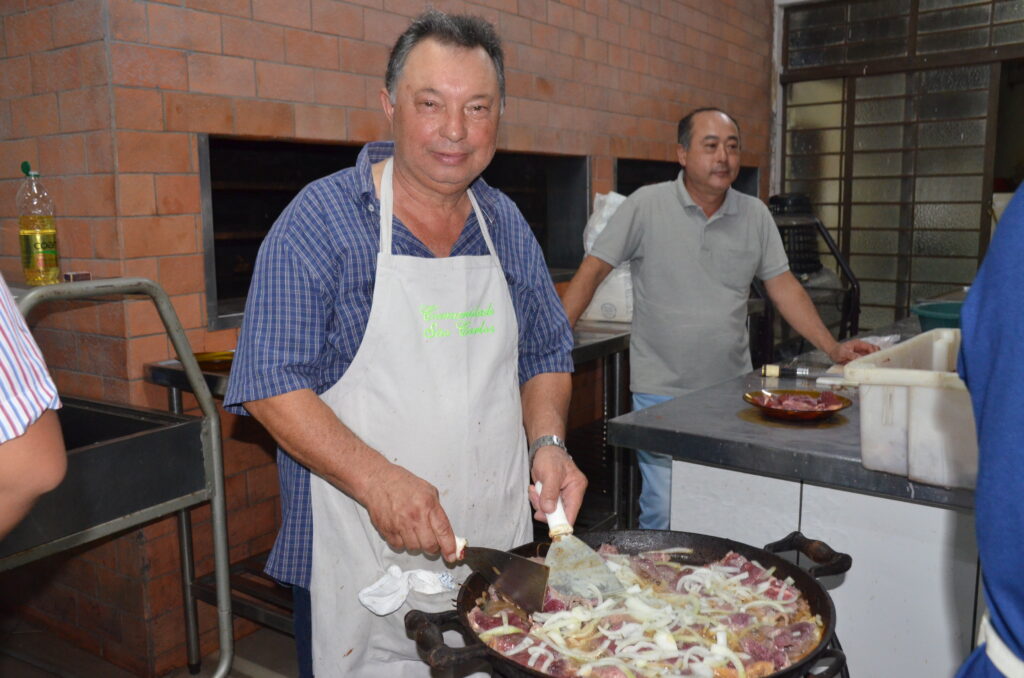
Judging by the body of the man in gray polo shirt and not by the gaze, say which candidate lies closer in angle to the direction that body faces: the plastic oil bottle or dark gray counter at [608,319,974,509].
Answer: the dark gray counter

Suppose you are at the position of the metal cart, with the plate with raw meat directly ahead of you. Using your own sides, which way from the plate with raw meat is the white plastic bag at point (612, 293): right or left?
left

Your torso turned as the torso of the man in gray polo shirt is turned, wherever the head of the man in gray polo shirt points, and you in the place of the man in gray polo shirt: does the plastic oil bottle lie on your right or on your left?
on your right

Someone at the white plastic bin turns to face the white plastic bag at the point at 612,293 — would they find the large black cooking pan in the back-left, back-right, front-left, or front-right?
back-left

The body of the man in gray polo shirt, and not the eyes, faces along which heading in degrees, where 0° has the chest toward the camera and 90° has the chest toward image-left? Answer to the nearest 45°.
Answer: approximately 315°

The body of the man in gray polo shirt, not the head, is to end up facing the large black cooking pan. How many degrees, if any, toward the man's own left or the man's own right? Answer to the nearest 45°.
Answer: approximately 45° to the man's own right

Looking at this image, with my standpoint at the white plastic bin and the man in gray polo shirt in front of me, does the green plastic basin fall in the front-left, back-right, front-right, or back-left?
front-right

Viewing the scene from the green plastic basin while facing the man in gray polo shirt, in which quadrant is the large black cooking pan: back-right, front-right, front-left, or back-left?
front-left

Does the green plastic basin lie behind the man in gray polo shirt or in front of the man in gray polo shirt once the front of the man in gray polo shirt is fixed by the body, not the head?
in front

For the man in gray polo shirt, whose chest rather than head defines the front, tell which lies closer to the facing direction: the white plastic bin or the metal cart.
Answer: the white plastic bin

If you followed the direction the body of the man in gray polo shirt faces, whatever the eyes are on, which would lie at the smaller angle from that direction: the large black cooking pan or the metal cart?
the large black cooking pan

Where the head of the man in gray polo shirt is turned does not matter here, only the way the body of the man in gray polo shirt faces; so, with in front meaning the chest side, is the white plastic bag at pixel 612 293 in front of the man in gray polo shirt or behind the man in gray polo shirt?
behind

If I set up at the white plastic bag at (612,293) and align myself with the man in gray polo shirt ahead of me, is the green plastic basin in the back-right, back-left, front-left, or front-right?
front-left

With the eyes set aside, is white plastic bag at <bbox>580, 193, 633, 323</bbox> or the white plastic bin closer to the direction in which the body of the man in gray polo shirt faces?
the white plastic bin

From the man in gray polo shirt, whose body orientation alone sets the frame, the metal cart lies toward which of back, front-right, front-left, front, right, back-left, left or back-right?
right
